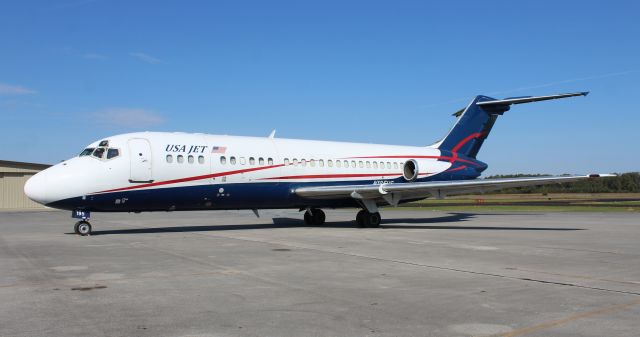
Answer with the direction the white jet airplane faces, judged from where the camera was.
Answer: facing the viewer and to the left of the viewer

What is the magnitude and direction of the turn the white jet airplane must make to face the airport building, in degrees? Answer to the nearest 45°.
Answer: approximately 90° to its right
